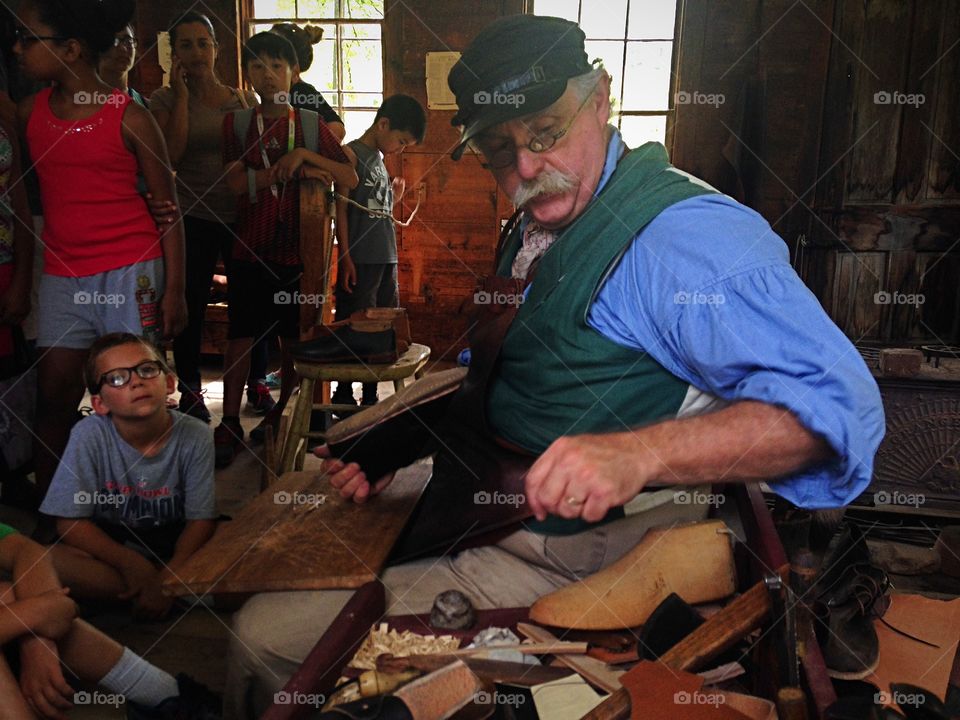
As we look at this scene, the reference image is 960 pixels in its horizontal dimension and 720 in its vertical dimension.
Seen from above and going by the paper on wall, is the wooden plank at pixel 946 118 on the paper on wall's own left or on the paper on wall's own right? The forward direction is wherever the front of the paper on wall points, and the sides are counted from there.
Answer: on the paper on wall's own left

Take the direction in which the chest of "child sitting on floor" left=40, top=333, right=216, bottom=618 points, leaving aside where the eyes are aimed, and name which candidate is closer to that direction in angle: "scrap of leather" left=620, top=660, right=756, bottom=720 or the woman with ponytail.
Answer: the scrap of leather

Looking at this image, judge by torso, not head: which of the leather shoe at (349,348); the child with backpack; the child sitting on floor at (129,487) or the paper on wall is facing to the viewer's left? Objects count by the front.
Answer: the leather shoe

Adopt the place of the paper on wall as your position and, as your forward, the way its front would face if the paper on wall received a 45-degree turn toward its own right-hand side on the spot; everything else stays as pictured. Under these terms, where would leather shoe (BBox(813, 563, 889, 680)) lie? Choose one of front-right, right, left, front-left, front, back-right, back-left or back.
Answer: front-left

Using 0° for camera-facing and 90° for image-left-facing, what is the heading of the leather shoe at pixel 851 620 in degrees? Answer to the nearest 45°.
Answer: approximately 0°

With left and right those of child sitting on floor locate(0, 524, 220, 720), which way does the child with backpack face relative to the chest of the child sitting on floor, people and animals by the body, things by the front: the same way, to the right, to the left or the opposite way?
to the right

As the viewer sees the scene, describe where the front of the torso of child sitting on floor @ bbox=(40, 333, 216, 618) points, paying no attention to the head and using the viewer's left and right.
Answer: facing the viewer

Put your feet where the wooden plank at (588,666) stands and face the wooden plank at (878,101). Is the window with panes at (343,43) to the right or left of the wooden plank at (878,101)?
left

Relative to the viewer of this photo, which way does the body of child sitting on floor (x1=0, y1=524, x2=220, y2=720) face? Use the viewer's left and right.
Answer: facing to the right of the viewer

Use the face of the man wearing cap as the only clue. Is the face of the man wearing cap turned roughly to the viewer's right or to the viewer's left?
to the viewer's left

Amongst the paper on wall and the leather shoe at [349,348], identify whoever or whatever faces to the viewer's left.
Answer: the leather shoe

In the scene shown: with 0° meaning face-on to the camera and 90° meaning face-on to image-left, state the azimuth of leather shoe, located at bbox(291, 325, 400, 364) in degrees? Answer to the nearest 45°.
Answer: approximately 90°

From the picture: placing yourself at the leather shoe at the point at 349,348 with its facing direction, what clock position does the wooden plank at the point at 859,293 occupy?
The wooden plank is roughly at 5 o'clock from the leather shoe.

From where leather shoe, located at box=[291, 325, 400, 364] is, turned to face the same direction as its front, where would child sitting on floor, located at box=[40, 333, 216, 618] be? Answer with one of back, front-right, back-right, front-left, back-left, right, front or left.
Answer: front-left

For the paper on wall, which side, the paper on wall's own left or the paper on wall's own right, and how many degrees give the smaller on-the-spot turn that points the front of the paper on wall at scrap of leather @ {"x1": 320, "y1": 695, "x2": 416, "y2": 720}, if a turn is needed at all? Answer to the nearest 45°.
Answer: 0° — it already faces it

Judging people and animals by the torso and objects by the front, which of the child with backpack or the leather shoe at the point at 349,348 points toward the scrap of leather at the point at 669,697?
the child with backpack

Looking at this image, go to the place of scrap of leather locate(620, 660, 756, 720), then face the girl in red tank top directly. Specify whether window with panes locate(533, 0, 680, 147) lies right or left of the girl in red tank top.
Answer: right
